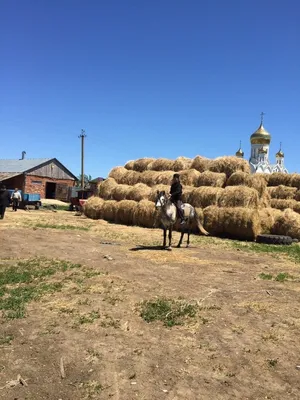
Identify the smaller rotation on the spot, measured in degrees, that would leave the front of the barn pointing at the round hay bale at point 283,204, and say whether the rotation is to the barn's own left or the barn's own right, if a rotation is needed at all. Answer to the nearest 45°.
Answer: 0° — it already faces it

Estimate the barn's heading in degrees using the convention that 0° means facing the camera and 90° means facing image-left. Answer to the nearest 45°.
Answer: approximately 315°

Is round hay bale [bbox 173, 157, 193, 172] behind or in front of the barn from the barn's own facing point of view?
in front

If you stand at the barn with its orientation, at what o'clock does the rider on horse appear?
The rider on horse is roughly at 1 o'clock from the barn.

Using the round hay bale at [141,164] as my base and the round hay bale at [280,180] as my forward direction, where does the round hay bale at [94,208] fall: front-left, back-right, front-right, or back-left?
back-right
